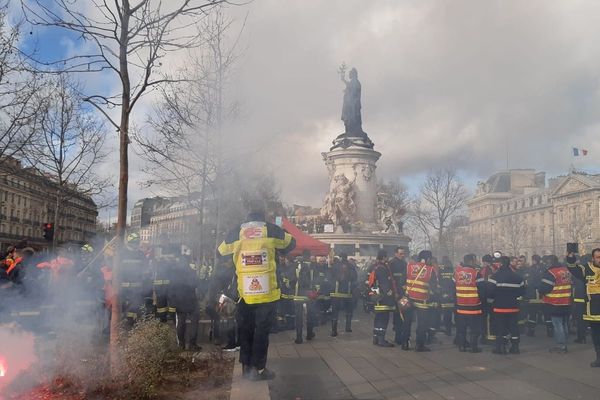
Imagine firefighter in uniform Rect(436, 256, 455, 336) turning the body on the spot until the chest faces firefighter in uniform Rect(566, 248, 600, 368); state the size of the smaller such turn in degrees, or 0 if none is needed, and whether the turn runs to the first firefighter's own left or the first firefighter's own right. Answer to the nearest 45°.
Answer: approximately 135° to the first firefighter's own right

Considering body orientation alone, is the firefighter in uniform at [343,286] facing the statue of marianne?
yes

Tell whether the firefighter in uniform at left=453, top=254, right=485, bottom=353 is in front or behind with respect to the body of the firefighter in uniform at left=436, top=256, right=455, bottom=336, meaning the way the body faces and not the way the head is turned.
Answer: behind

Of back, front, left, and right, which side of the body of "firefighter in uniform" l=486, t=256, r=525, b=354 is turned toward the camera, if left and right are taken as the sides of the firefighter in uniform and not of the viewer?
back

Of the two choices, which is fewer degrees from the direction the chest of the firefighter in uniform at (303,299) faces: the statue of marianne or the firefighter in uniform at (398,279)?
the statue of marianne

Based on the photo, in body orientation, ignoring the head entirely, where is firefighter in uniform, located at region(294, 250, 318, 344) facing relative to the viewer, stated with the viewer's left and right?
facing away from the viewer

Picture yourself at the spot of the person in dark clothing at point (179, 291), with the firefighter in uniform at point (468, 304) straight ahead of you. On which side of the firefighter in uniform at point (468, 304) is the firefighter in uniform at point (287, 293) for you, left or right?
left

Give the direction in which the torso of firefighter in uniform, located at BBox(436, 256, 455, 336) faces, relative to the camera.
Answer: away from the camera

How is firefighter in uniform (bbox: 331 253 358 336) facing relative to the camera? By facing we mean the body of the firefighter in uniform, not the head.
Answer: away from the camera

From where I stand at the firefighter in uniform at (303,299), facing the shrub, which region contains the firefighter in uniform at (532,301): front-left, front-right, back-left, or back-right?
back-left

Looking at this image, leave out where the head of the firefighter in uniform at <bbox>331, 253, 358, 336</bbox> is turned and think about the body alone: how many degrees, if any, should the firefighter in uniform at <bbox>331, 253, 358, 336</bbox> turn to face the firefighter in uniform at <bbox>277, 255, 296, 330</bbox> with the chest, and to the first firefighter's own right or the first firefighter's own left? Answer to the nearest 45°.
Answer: approximately 135° to the first firefighter's own left

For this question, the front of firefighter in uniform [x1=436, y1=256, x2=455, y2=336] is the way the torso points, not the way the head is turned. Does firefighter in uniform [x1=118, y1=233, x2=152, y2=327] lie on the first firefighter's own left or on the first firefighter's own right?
on the first firefighter's own left
